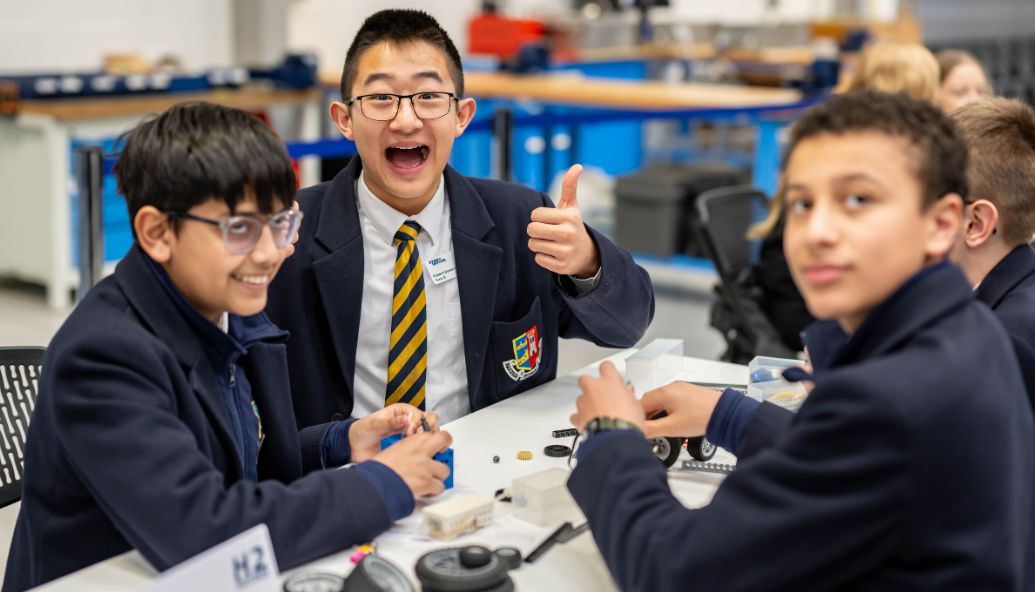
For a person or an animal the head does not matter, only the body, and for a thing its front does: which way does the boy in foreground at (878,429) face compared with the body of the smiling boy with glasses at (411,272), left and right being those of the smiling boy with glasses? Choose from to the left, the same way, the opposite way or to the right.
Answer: to the right

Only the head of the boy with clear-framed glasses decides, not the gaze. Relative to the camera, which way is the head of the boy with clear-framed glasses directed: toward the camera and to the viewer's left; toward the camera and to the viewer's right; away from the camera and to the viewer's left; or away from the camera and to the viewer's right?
toward the camera and to the viewer's right

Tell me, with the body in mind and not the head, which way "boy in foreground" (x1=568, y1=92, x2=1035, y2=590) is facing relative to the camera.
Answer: to the viewer's left

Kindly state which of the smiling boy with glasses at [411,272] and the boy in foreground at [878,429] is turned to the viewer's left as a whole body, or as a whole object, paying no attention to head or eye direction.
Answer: the boy in foreground

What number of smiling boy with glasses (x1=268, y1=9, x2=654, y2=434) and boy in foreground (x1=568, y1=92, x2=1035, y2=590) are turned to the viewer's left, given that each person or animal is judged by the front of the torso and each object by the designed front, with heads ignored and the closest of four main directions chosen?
1

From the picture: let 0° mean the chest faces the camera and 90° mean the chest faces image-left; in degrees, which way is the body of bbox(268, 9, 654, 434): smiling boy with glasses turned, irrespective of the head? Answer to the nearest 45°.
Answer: approximately 0°
